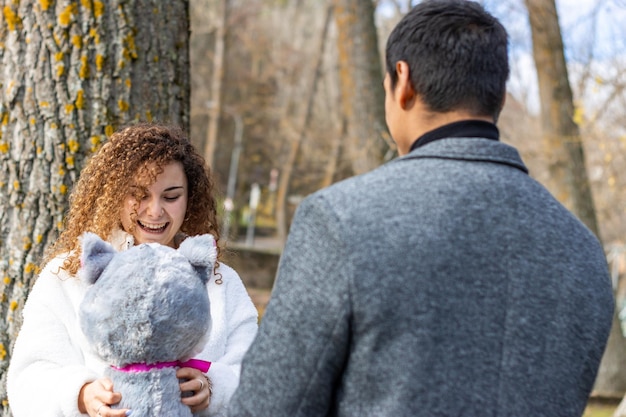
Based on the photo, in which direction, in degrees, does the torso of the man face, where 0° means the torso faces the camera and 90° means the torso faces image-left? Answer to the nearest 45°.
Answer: approximately 135°

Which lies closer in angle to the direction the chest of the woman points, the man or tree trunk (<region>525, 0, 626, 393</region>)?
the man

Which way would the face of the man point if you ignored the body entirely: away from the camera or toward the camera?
away from the camera

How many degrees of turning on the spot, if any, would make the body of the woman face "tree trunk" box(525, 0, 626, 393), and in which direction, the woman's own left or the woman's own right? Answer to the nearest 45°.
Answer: approximately 135° to the woman's own left

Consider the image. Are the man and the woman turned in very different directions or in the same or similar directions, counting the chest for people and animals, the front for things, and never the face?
very different directions

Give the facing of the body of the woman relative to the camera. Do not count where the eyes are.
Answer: toward the camera

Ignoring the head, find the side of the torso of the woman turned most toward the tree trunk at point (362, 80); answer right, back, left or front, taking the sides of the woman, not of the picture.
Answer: back

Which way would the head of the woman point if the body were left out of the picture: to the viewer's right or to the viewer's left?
to the viewer's right

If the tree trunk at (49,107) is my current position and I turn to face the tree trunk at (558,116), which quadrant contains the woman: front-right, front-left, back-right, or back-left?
back-right

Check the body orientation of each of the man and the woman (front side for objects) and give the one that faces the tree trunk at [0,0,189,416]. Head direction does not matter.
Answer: the man

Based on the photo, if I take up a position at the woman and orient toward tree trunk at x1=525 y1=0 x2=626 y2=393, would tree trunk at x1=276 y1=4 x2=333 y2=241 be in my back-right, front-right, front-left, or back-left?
front-left

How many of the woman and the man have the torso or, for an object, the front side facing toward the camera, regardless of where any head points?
1

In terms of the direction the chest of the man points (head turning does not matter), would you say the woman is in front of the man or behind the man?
in front

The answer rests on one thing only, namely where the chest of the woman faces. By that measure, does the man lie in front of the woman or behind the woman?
in front

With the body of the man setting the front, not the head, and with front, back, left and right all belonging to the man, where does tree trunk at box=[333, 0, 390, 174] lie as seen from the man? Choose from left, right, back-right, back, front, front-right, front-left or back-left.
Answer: front-right

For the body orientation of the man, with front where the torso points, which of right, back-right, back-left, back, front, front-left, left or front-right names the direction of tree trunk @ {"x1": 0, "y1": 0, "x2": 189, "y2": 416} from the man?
front

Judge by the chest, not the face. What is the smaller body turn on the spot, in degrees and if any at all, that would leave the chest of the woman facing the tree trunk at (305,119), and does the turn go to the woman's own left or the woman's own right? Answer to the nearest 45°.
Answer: approximately 180°

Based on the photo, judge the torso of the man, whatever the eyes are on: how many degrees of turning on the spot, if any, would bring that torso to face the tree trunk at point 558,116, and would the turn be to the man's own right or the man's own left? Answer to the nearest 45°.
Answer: approximately 45° to the man's own right

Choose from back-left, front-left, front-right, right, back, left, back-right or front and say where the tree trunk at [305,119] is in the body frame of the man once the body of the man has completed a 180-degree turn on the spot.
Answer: back-left
